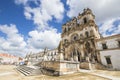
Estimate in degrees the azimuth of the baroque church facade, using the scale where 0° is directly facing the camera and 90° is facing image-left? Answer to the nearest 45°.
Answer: approximately 45°
